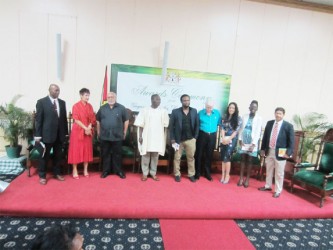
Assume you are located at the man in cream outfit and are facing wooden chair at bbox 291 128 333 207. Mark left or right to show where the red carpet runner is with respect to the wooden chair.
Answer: right

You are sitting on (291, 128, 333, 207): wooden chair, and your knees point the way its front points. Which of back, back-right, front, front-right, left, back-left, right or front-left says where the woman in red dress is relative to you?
front

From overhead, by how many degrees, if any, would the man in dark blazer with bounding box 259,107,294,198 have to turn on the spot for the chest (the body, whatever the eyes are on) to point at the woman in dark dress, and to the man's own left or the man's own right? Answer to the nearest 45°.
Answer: approximately 45° to the man's own right

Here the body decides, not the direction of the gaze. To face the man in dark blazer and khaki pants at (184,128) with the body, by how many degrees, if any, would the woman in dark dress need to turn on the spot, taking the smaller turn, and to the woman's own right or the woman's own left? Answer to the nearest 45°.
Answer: approximately 45° to the woman's own right

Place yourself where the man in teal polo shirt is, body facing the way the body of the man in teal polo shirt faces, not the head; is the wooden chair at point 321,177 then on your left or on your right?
on your left

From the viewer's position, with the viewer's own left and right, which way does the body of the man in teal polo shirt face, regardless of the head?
facing the viewer

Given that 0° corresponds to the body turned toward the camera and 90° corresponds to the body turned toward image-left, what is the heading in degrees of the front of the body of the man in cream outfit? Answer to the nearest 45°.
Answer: approximately 0°

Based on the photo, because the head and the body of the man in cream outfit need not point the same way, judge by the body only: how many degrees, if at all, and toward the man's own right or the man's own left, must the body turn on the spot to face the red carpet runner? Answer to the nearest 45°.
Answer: approximately 45° to the man's own left

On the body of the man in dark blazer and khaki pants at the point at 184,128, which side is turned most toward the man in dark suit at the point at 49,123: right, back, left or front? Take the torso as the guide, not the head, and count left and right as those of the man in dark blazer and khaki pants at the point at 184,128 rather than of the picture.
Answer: right

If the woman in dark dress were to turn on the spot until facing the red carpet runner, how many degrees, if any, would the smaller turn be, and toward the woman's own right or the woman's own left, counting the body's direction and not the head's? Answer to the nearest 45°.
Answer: approximately 45° to the woman's own left

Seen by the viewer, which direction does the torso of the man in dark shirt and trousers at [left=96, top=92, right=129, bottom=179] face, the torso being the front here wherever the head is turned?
toward the camera
